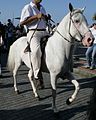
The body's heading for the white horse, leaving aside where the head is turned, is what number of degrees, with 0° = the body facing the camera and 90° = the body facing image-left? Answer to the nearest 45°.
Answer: approximately 315°

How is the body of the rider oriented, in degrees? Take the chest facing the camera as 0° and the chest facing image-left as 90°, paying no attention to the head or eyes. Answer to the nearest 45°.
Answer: approximately 315°
